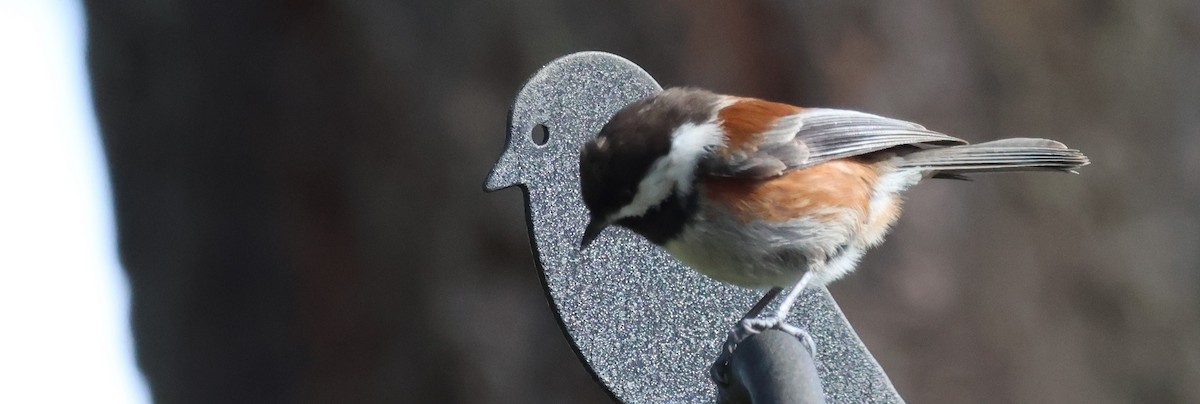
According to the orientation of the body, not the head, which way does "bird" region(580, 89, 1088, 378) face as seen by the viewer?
to the viewer's left
